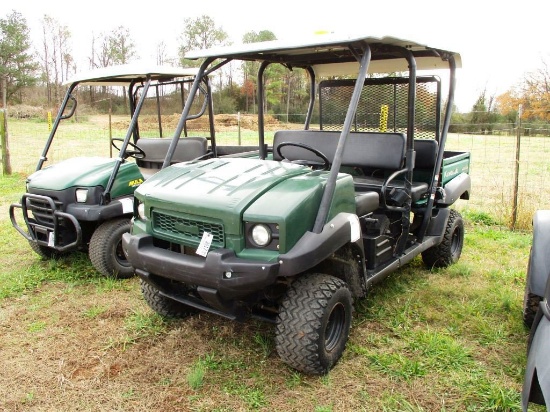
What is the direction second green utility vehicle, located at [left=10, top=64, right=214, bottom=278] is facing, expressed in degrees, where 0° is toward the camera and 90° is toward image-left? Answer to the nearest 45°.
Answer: approximately 45°

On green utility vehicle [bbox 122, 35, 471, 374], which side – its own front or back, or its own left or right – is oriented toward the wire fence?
back

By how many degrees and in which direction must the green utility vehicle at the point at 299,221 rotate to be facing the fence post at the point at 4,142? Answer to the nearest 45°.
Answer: approximately 90° to its right

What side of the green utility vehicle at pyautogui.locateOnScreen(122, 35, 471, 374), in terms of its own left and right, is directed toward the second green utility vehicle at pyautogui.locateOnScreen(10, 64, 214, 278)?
right

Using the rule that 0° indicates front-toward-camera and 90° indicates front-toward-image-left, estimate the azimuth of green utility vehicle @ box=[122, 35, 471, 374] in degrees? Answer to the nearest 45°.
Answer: approximately 45°

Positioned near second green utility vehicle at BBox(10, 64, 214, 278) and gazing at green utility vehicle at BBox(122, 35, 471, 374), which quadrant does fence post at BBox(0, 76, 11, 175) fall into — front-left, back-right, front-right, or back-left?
back-left

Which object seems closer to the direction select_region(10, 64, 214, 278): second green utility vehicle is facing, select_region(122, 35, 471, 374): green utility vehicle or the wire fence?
the green utility vehicle

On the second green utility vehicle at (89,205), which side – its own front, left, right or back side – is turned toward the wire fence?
back

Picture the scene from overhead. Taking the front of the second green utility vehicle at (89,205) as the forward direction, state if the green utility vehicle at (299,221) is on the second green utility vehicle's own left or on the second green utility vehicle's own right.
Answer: on the second green utility vehicle's own left
